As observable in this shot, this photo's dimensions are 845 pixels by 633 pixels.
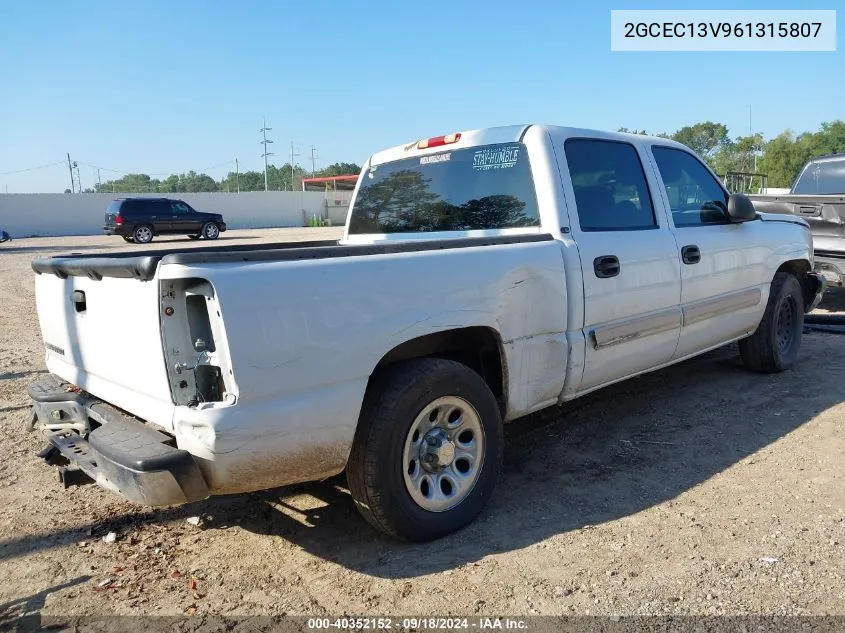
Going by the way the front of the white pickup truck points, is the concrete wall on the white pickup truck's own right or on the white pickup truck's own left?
on the white pickup truck's own left

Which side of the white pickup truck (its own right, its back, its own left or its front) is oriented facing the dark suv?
left

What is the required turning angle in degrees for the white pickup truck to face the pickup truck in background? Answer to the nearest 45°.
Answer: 0° — it already faces it

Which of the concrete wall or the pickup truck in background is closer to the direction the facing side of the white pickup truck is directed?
the pickup truck in background

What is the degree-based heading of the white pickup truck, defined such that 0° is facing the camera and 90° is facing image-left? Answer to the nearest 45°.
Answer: approximately 225°
